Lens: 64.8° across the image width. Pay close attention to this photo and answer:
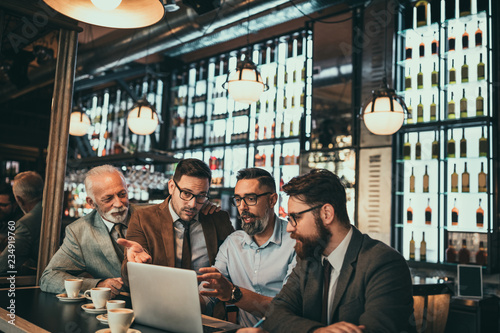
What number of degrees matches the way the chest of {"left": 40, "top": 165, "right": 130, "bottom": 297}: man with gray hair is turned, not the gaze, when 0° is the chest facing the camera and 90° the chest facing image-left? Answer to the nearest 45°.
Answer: approximately 315°

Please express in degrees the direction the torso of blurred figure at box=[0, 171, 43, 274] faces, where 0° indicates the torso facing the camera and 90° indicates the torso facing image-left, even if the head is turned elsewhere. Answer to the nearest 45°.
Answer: approximately 135°

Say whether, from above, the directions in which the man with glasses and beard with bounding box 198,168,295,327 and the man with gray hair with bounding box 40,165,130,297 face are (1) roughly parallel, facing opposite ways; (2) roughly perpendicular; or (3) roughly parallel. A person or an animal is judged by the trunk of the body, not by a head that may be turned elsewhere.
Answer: roughly perpendicular

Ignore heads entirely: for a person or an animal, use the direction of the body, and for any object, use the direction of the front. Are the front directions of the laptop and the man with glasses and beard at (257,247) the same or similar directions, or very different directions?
very different directions

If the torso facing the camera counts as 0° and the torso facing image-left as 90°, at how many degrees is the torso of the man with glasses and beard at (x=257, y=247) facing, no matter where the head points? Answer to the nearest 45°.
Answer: approximately 45°

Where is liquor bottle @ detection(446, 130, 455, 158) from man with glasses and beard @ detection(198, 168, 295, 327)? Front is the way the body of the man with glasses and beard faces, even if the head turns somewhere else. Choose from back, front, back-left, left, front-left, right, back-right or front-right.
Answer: back
